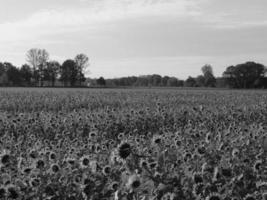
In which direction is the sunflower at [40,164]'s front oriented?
toward the camera

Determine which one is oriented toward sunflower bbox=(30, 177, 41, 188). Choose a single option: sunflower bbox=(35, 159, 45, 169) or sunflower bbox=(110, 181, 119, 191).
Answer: sunflower bbox=(35, 159, 45, 169)

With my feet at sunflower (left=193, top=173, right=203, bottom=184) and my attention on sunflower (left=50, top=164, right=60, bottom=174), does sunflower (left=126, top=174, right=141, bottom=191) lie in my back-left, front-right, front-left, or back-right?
front-left

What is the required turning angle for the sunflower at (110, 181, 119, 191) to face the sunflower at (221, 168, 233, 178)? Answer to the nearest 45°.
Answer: approximately 90° to its left

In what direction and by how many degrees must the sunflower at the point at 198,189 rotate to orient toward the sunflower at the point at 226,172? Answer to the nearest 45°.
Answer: approximately 135° to its left

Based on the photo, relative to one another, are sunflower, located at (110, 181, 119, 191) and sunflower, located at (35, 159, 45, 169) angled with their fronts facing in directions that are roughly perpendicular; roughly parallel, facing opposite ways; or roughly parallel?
roughly parallel

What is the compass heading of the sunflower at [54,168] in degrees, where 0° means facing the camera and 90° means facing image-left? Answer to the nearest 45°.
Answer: approximately 0°

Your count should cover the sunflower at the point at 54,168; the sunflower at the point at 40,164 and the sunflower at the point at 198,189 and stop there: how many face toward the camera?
3

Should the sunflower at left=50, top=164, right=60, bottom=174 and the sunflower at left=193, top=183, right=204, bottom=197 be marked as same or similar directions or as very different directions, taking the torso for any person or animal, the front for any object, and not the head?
same or similar directions

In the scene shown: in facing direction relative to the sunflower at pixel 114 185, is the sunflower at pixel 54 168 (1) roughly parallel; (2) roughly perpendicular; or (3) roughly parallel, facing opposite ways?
roughly parallel

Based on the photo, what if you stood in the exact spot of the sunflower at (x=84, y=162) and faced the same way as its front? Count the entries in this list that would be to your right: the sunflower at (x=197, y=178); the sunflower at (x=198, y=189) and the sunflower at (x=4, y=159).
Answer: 1

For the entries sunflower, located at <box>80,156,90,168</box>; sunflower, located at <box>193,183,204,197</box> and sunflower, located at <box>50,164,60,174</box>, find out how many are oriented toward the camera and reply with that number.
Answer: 3

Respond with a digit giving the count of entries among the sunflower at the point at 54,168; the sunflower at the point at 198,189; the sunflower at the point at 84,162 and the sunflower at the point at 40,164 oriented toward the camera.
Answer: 4
